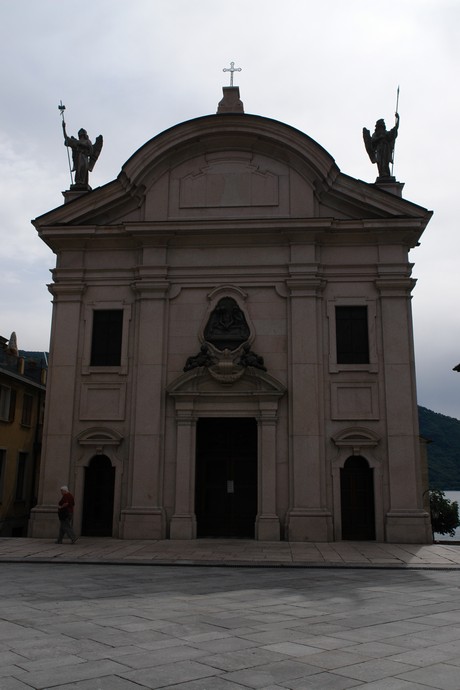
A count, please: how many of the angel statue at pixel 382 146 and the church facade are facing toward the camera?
2

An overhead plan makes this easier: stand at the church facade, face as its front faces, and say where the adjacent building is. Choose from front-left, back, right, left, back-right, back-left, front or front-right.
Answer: back-right

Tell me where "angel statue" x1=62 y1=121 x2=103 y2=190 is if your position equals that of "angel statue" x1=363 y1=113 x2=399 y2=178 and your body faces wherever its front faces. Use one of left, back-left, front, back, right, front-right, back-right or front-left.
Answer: right

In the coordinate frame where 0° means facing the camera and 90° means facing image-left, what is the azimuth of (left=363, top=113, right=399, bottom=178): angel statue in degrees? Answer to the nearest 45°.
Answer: approximately 0°

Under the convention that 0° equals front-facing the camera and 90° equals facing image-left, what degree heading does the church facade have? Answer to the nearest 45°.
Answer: approximately 0°
